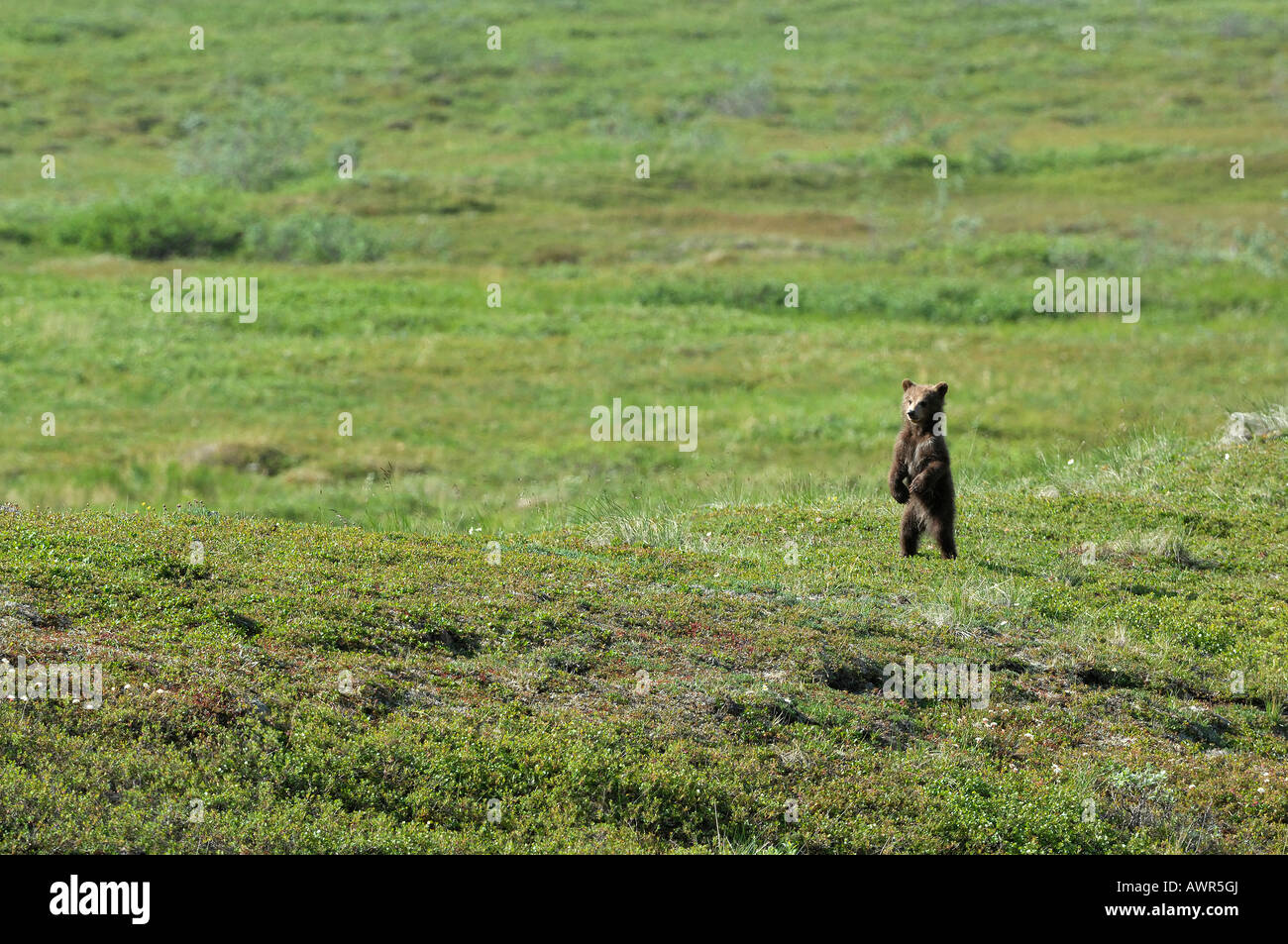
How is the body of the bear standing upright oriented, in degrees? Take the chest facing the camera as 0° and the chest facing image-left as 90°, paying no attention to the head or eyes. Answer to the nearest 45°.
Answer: approximately 45°
